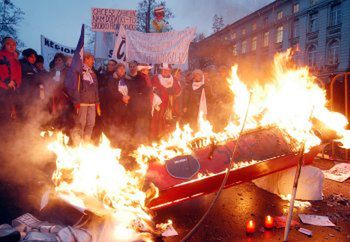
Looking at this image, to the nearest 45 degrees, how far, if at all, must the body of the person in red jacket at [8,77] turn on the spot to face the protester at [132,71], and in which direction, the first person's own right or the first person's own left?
approximately 45° to the first person's own left

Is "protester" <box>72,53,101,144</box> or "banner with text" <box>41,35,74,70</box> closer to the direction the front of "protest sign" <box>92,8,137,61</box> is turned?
the protester

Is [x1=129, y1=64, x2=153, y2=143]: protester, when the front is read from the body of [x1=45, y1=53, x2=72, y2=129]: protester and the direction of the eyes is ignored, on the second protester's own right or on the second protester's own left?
on the second protester's own left

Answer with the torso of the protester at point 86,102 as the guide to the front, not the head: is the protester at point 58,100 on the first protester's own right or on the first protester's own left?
on the first protester's own right

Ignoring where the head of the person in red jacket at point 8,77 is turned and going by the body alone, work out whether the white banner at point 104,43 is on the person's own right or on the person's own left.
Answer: on the person's own left

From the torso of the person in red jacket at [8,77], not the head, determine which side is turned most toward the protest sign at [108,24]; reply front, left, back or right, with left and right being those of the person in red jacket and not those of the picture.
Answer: left

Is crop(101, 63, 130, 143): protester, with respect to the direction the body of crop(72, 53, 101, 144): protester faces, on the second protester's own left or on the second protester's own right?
on the second protester's own left
